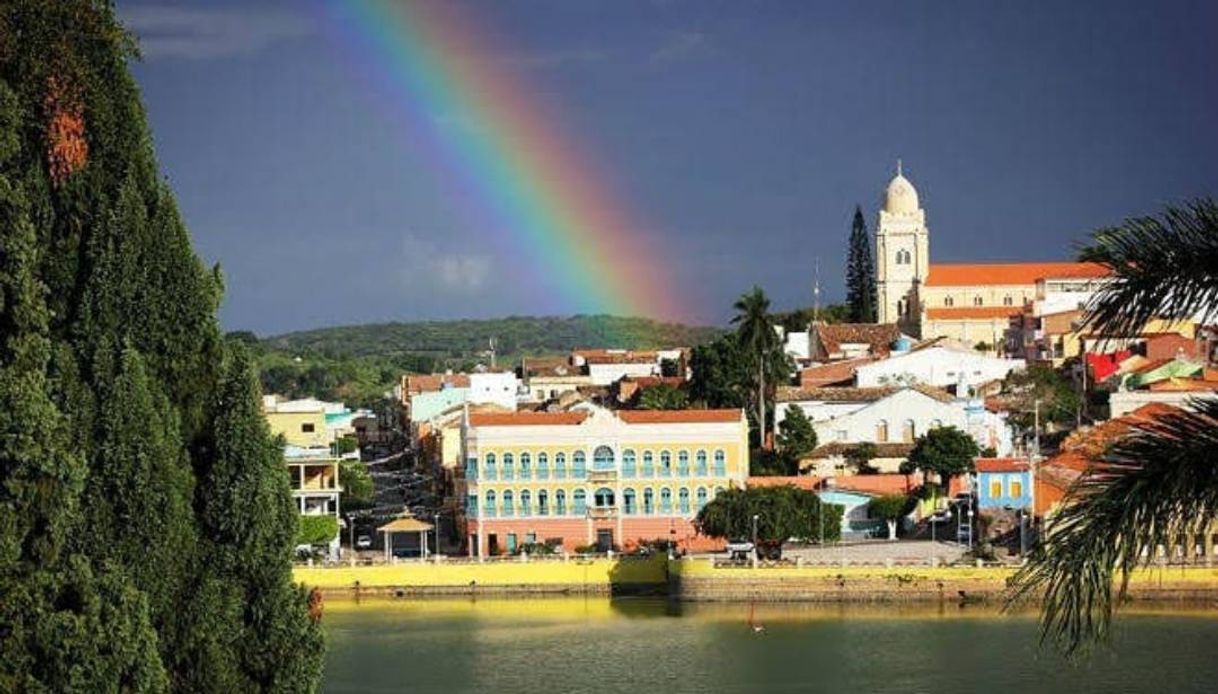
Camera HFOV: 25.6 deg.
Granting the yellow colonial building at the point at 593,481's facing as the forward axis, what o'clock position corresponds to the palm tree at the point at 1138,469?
The palm tree is roughly at 12 o'clock from the yellow colonial building.

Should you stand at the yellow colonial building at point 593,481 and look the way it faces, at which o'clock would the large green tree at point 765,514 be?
The large green tree is roughly at 10 o'clock from the yellow colonial building.

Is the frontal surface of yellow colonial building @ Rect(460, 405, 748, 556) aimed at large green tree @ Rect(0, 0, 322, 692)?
yes

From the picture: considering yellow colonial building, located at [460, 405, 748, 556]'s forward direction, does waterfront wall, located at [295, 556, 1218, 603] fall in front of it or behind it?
in front

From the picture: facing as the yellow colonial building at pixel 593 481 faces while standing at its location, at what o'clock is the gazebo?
The gazebo is roughly at 3 o'clock from the yellow colonial building.

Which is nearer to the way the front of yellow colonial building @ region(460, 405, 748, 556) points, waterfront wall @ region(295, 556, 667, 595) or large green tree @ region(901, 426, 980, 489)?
the waterfront wall

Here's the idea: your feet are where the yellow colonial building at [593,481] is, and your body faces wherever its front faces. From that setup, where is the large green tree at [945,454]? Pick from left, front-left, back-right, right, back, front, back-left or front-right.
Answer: left

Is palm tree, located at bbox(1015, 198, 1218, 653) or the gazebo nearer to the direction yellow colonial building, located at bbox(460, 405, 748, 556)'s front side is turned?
the palm tree

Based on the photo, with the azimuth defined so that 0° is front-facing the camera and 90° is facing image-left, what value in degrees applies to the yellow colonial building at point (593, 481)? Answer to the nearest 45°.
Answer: approximately 0°

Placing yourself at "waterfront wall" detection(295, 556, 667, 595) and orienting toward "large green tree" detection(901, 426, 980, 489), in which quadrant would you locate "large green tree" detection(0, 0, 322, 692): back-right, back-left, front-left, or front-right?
back-right

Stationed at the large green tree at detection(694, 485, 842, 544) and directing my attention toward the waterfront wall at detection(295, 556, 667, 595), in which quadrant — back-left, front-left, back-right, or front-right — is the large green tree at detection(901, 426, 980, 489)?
back-right

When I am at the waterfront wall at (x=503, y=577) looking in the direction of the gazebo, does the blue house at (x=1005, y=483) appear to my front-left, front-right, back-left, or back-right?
back-right
